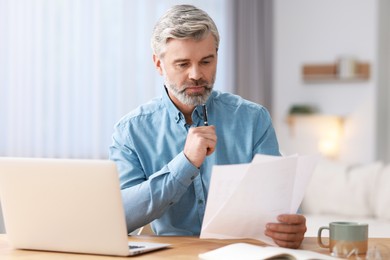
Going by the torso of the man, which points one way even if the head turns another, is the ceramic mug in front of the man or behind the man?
in front

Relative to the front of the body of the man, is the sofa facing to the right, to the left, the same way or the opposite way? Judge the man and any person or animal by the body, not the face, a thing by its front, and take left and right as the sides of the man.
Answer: the same way

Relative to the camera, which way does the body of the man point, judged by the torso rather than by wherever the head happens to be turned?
toward the camera

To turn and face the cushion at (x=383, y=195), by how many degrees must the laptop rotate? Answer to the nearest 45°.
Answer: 0° — it already faces it

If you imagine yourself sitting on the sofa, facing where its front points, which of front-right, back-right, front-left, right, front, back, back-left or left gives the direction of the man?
front

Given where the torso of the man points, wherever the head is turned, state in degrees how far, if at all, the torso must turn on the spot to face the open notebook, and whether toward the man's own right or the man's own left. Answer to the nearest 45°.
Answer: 0° — they already face it

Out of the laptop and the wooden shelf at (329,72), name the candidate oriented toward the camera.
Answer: the wooden shelf

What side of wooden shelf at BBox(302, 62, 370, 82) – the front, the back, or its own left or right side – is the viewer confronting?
front

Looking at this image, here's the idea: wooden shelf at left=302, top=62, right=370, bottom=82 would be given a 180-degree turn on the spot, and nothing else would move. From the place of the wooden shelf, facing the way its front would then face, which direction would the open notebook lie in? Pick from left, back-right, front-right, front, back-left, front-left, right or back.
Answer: back

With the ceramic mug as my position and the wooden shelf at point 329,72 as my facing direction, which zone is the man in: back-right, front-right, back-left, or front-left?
front-left

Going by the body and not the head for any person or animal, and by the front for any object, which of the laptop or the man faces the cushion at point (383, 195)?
the laptop

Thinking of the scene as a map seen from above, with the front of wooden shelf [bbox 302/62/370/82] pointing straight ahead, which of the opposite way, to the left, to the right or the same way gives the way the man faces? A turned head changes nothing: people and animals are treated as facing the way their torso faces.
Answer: the same way

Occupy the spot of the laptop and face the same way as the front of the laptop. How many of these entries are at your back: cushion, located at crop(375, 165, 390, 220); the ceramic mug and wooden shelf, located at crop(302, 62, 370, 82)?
0

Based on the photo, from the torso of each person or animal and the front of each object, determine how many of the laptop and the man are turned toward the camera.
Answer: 1

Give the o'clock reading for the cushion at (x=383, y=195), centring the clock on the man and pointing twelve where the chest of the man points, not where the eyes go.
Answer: The cushion is roughly at 7 o'clock from the man.

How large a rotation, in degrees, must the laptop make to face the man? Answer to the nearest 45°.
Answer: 0° — it already faces them

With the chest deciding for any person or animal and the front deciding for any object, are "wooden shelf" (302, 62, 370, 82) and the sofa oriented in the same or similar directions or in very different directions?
same or similar directions

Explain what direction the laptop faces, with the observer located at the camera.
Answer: facing away from the viewer and to the right of the viewer

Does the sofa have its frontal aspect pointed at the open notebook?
yes

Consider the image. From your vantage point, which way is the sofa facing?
toward the camera
